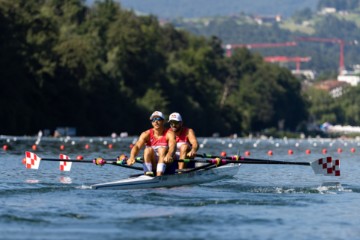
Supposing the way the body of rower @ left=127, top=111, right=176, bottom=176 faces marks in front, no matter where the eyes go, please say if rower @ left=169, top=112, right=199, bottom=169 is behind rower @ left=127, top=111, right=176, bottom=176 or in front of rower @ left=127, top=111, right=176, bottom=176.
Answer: behind

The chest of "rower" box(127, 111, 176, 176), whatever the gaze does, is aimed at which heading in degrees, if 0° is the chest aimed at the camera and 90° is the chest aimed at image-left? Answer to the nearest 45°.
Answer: approximately 0°
